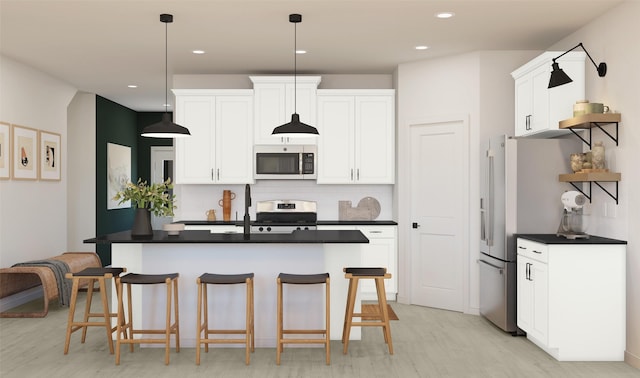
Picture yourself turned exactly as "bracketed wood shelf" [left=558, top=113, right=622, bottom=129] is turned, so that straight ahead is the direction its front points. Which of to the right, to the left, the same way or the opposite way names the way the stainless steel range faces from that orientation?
to the left

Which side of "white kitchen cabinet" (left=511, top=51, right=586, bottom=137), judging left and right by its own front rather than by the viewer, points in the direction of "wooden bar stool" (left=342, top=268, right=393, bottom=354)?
front

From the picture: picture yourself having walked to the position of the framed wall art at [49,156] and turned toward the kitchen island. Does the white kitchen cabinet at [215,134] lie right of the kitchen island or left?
left

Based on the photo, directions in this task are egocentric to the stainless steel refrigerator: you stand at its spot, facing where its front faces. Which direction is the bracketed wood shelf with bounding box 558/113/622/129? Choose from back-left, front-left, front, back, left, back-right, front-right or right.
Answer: left

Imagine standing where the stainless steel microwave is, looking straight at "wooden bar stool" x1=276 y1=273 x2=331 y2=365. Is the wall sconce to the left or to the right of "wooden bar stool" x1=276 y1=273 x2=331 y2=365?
left

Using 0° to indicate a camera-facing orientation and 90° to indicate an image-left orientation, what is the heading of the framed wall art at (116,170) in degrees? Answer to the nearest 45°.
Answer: approximately 315°

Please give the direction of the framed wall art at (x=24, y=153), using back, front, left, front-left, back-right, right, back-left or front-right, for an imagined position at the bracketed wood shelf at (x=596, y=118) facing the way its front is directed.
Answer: front-right

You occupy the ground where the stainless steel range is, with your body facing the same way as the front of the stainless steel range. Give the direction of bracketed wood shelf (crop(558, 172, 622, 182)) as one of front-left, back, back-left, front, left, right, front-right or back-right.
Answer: front-left

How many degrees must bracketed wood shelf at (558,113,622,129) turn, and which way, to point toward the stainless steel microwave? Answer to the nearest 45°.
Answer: approximately 45° to its right

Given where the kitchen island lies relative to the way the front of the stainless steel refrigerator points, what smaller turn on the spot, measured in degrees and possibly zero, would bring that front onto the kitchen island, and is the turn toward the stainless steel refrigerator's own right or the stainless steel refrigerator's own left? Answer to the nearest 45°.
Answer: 0° — it already faces it

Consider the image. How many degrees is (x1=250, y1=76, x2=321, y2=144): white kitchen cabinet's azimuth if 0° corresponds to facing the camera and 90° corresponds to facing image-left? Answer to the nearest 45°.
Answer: approximately 0°

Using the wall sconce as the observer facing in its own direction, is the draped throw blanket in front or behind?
in front

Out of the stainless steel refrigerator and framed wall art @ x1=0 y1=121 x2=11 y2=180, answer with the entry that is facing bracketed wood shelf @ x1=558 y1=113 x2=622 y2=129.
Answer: the framed wall art

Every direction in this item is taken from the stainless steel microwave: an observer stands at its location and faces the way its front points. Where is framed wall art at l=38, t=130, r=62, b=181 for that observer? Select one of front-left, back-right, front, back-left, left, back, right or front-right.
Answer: right

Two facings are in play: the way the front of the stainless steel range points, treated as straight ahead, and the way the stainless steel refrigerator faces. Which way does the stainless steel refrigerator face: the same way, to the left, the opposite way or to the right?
to the right

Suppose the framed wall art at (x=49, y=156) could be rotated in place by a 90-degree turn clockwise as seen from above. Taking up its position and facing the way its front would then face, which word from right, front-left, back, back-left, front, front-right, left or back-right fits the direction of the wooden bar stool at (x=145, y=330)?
front-left

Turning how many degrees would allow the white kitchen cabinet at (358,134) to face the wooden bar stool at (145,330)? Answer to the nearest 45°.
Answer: approximately 45° to its right

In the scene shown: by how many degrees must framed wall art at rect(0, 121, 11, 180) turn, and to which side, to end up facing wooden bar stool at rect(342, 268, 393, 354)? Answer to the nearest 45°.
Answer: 0° — it already faces it
